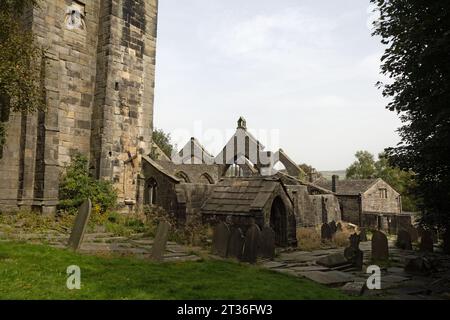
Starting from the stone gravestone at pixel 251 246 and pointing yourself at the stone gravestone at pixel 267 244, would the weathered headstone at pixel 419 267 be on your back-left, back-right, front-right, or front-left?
front-right

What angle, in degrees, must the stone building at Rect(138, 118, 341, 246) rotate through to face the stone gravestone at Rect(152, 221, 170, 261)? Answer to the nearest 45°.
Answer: approximately 45° to its right

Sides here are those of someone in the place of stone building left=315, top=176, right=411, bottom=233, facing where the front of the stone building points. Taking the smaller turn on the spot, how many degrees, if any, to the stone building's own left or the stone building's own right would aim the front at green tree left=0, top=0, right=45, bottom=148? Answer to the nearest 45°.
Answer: approximately 45° to the stone building's own right

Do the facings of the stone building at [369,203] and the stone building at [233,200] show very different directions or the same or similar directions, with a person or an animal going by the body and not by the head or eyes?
same or similar directions

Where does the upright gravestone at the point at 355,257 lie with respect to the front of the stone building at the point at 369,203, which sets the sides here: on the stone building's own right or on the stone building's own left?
on the stone building's own right

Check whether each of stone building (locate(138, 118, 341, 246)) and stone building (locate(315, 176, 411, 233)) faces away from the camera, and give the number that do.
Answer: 0

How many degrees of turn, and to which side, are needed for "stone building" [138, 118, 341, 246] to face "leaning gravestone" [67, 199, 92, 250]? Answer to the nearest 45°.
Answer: approximately 90° to its right

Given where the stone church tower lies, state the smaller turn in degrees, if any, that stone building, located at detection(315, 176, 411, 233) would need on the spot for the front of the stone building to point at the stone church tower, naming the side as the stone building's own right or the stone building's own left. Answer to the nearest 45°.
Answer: approximately 90° to the stone building's own right

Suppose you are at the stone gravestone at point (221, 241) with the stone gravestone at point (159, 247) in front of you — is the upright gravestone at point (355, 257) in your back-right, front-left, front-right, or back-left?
back-left

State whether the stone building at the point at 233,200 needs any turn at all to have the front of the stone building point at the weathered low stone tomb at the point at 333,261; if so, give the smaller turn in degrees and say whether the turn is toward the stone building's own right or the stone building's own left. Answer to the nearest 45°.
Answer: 0° — it already faces it

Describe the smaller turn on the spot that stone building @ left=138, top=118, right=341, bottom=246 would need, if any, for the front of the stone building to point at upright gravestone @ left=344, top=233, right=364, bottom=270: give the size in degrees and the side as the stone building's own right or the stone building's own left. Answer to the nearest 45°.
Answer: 0° — it already faces it

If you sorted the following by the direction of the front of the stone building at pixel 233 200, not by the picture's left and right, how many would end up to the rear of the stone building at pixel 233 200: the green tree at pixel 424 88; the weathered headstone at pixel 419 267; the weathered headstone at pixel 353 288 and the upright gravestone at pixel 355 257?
0

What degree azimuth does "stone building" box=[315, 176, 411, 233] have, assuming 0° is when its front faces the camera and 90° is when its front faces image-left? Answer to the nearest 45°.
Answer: approximately 315°

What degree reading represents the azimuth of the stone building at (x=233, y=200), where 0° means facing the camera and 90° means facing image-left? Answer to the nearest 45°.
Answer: approximately 315°

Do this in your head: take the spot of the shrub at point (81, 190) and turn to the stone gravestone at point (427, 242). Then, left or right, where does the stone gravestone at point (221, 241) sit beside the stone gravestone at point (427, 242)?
right
